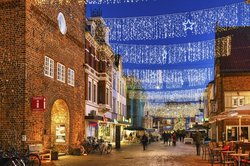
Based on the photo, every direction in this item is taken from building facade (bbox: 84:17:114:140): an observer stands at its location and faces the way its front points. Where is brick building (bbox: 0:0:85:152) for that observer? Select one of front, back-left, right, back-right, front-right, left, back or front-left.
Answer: front-right

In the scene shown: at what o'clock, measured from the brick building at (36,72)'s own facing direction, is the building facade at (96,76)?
The building facade is roughly at 8 o'clock from the brick building.

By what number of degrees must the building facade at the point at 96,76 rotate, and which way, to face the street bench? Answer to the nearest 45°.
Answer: approximately 45° to its right

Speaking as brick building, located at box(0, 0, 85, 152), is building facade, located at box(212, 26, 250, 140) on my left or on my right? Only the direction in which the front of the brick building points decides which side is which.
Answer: on my left

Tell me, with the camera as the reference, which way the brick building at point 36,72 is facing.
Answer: facing the viewer and to the right of the viewer

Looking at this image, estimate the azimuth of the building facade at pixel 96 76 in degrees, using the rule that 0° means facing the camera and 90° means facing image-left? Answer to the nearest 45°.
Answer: approximately 315°
